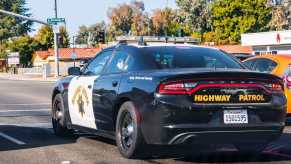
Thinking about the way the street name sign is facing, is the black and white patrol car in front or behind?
in front

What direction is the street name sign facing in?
toward the camera

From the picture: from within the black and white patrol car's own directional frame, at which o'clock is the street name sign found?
The street name sign is roughly at 1 o'clock from the black and white patrol car.

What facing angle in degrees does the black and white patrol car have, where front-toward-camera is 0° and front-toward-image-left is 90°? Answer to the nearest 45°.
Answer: approximately 135°

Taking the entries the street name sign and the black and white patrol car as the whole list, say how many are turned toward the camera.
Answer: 1
